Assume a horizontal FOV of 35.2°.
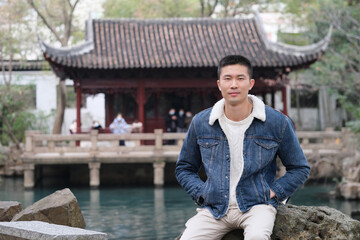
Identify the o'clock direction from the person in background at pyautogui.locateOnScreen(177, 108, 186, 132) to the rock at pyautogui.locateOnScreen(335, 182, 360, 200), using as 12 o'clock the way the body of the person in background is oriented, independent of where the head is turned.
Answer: The rock is roughly at 11 o'clock from the person in background.

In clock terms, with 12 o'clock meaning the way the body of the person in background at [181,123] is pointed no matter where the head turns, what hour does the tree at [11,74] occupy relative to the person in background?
The tree is roughly at 4 o'clock from the person in background.

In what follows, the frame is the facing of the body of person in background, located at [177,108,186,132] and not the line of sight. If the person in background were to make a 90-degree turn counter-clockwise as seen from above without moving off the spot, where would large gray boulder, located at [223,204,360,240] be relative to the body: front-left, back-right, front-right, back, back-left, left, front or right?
right

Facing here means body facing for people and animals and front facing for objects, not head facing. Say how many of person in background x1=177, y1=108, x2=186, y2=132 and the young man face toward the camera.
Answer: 2

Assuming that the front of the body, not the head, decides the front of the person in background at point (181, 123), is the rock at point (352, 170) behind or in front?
in front

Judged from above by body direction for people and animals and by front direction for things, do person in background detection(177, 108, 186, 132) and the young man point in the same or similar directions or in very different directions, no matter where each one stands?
same or similar directions

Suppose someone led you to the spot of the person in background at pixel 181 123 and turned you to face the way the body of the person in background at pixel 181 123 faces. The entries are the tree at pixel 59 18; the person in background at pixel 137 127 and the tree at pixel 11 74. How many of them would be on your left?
0

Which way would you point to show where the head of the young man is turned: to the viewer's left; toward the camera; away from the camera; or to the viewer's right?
toward the camera

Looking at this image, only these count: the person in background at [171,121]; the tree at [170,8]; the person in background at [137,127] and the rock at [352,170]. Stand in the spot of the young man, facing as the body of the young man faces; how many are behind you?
4

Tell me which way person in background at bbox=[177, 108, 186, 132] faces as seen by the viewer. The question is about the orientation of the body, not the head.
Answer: toward the camera

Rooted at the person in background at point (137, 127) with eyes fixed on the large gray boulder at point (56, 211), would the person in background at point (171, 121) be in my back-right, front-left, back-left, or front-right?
back-left

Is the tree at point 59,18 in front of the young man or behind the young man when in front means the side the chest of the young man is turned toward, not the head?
behind

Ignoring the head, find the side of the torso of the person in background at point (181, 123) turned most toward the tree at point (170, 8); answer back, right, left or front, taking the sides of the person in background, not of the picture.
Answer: back

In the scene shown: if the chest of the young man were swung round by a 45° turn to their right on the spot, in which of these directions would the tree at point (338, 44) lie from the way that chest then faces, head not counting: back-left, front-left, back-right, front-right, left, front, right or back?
back-right
